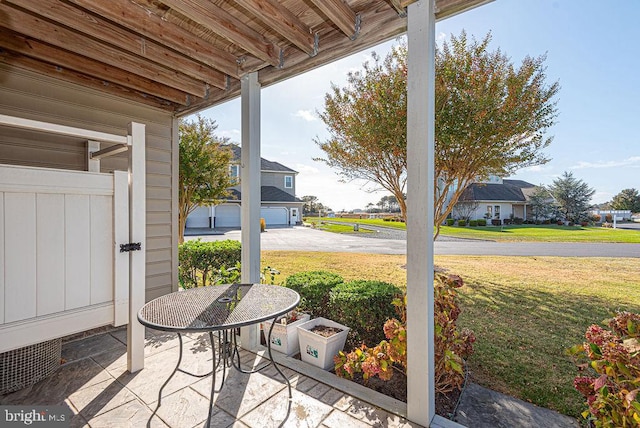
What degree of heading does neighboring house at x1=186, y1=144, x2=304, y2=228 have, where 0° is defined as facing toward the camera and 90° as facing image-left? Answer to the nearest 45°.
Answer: approximately 0°

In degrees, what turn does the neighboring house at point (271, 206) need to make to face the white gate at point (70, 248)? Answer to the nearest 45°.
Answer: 0° — it already faces it

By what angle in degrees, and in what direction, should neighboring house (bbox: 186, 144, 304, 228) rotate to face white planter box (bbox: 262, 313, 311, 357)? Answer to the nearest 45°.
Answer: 0° — it already faces it

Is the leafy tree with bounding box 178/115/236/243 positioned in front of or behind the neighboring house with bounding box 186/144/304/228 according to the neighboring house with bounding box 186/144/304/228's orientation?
in front

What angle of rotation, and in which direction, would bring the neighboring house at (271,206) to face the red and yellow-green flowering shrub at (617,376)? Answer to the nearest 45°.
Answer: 0° — it already faces it

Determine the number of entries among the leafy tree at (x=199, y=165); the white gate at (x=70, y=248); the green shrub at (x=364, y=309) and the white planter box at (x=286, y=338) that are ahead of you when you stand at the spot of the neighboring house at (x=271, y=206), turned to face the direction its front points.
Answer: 4

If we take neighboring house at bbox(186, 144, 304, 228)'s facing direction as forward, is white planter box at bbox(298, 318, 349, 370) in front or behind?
in front

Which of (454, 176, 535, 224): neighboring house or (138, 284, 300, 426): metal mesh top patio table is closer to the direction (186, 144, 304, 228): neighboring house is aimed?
the metal mesh top patio table

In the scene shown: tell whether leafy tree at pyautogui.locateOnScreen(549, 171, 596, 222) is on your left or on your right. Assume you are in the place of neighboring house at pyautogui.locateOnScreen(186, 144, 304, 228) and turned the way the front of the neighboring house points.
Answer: on your left
